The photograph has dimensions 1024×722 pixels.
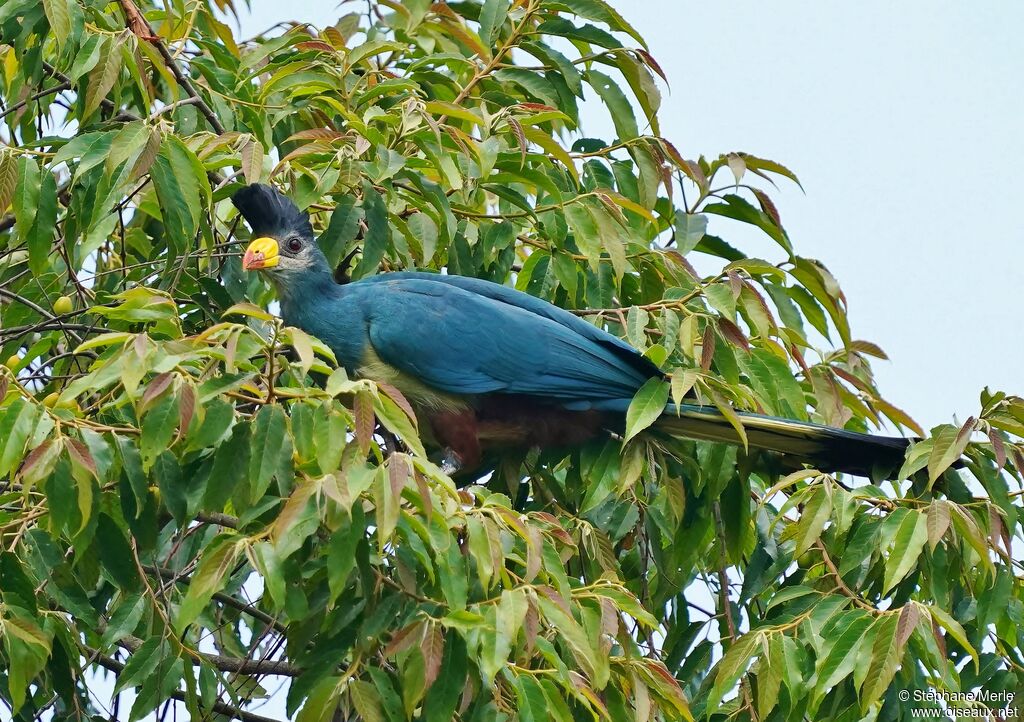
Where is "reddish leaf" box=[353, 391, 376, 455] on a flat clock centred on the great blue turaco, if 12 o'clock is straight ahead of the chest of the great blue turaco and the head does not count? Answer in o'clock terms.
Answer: The reddish leaf is roughly at 11 o'clock from the great blue turaco.

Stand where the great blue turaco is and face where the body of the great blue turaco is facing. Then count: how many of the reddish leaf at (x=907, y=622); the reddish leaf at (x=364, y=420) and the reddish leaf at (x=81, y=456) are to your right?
0

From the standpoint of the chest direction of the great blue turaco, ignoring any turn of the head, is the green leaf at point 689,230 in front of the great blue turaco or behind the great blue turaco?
behind

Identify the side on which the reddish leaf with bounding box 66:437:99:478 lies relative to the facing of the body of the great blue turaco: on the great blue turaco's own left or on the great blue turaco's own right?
on the great blue turaco's own left

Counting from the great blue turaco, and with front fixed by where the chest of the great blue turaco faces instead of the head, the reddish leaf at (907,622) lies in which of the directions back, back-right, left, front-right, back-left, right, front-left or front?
back-left

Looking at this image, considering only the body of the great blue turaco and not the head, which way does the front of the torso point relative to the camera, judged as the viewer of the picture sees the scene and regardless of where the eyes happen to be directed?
to the viewer's left
